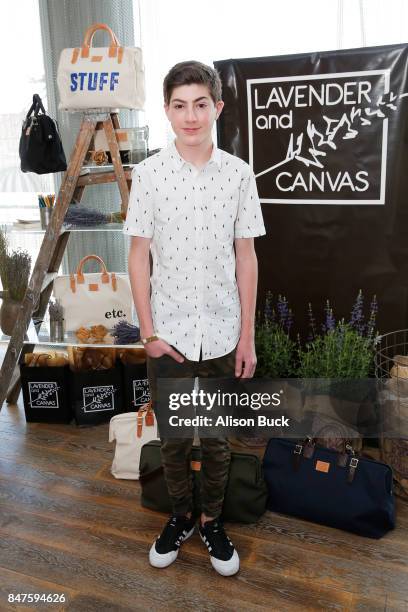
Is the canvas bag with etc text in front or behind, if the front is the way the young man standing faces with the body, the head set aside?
behind

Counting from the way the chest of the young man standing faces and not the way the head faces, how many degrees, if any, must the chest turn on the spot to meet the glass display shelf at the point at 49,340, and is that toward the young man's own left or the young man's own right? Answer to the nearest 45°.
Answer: approximately 135° to the young man's own right

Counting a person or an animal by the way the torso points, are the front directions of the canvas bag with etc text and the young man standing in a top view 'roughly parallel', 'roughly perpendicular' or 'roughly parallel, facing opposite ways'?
roughly parallel

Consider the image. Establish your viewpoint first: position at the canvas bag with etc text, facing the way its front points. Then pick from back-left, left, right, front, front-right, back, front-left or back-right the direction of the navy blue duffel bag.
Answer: front-left

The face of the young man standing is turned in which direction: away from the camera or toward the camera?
toward the camera

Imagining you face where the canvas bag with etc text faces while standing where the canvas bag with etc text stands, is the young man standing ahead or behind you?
ahead

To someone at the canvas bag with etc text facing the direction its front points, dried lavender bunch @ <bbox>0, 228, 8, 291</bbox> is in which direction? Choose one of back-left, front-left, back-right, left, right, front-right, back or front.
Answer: back-right

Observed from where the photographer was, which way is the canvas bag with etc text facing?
facing the viewer

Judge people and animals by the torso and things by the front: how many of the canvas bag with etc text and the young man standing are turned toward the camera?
2

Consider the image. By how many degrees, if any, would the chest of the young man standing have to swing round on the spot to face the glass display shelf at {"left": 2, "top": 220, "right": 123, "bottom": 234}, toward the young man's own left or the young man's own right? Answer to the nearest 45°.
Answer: approximately 135° to the young man's own right
